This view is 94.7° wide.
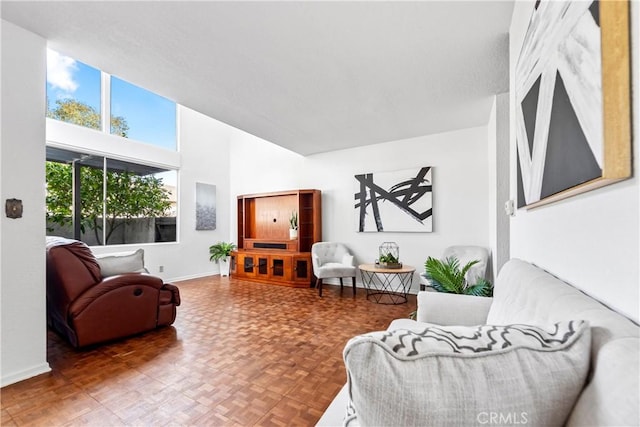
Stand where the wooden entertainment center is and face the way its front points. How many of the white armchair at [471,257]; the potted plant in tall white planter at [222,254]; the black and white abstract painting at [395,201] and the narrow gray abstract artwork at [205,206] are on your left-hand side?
2

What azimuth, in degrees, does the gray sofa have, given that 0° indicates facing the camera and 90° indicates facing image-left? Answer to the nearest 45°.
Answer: approximately 90°

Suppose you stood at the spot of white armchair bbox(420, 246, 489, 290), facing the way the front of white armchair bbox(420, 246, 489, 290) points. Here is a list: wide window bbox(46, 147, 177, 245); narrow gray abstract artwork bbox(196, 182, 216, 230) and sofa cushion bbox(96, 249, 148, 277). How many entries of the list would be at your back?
0

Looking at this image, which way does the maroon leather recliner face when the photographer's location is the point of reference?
facing away from the viewer and to the right of the viewer

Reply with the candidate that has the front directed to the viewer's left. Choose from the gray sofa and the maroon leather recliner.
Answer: the gray sofa

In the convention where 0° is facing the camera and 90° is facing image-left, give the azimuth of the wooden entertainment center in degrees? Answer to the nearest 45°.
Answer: approximately 45°

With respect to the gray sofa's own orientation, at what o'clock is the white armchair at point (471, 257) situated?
The white armchair is roughly at 3 o'clock from the gray sofa.

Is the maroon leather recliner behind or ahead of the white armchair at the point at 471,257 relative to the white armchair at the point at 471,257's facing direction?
ahead

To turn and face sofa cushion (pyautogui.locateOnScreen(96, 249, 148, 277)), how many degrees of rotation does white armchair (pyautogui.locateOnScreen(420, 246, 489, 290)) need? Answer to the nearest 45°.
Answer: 0° — it already faces it

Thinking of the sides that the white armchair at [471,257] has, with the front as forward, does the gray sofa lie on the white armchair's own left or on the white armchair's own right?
on the white armchair's own left

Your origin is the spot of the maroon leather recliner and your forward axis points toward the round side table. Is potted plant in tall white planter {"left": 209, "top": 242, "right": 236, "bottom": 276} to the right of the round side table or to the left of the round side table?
left

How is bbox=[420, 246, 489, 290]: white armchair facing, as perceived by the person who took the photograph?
facing the viewer and to the left of the viewer

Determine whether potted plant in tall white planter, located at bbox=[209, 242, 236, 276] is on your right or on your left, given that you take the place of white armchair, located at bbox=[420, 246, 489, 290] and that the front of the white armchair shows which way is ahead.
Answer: on your right

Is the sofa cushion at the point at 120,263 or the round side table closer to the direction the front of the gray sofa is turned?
the sofa cushion
